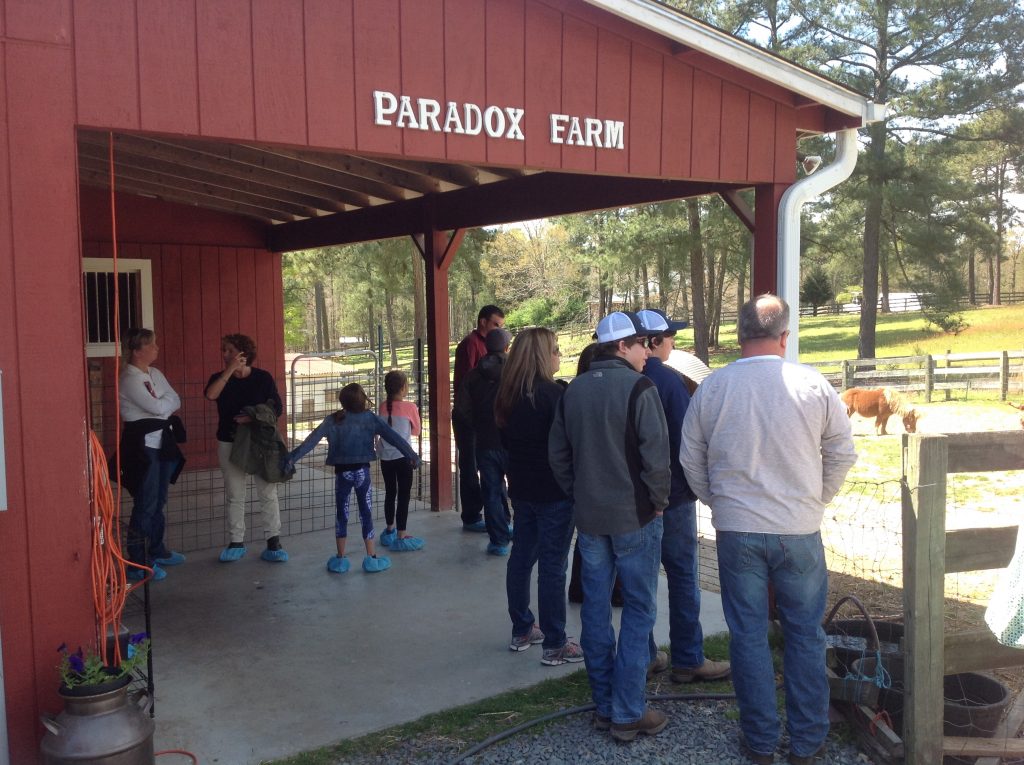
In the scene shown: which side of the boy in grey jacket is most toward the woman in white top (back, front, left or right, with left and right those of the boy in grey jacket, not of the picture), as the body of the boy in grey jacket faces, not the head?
left

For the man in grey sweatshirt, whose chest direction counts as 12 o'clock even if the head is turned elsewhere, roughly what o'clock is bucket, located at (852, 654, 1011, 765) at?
The bucket is roughly at 2 o'clock from the man in grey sweatshirt.

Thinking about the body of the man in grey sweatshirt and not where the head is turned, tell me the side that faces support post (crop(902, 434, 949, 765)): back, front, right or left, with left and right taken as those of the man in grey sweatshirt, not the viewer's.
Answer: right

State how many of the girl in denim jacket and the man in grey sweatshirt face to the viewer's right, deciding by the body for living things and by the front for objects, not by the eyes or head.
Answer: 0

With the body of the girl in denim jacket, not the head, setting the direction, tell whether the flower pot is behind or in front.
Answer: behind

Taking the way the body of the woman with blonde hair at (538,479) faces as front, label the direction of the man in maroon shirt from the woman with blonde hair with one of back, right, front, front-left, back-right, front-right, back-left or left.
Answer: front-left

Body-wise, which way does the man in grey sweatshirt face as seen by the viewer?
away from the camera

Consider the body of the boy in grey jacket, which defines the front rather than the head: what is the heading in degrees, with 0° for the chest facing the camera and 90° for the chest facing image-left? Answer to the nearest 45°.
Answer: approximately 225°

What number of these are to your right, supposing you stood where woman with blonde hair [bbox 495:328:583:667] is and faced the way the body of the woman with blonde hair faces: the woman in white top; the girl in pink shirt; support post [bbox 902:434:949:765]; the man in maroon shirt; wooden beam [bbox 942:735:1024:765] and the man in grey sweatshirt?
3

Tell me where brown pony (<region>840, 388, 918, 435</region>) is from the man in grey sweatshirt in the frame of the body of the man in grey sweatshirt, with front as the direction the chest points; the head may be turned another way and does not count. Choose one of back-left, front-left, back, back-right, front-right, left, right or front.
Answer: front

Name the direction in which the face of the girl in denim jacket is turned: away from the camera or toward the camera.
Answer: away from the camera

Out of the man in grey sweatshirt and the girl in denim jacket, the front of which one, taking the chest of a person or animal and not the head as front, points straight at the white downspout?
the man in grey sweatshirt

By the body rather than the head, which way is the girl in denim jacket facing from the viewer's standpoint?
away from the camera

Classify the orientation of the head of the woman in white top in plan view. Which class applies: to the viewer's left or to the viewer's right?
to the viewer's right
